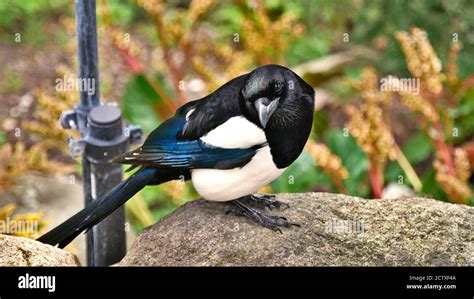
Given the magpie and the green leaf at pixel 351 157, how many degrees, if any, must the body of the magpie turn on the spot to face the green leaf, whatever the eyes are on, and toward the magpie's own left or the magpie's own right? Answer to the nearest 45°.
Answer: approximately 45° to the magpie's own left

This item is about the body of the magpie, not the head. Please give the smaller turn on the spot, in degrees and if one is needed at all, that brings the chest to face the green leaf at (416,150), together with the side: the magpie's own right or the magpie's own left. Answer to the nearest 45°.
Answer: approximately 45° to the magpie's own left

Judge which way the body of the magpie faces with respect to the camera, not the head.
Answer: to the viewer's right

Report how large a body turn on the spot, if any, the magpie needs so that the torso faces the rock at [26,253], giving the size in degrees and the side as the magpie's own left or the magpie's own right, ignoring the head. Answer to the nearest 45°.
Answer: approximately 180°

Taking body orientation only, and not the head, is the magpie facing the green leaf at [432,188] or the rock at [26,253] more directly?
the green leaf

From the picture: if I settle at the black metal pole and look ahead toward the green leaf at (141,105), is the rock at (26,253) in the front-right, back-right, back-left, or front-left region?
back-left

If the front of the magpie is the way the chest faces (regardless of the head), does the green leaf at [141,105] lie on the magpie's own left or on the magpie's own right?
on the magpie's own left

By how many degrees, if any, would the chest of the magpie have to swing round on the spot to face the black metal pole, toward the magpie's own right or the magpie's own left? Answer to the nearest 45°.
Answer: approximately 135° to the magpie's own left
